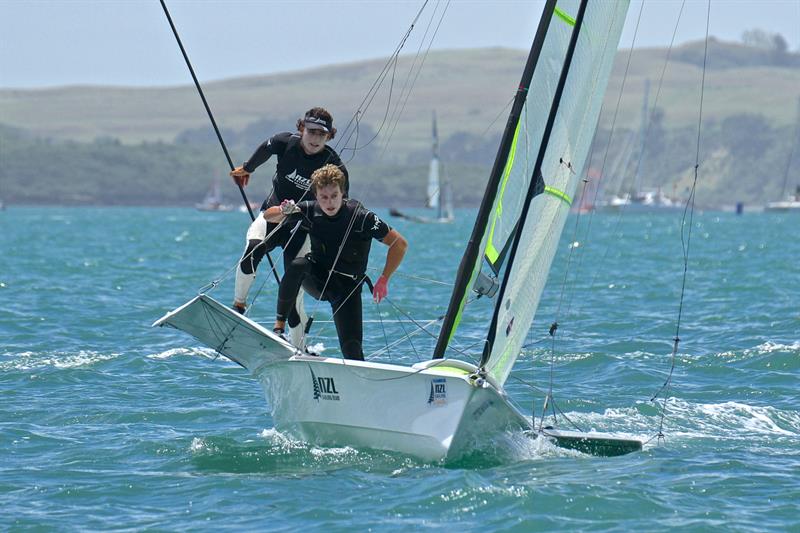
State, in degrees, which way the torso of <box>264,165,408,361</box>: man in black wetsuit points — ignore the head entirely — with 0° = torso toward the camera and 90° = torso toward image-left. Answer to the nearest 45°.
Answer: approximately 0°

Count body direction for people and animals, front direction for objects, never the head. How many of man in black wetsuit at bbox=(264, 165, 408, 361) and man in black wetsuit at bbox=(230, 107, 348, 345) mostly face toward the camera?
2

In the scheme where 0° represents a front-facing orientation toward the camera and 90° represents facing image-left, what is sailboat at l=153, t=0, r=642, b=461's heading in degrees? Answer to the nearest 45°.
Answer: approximately 315°
